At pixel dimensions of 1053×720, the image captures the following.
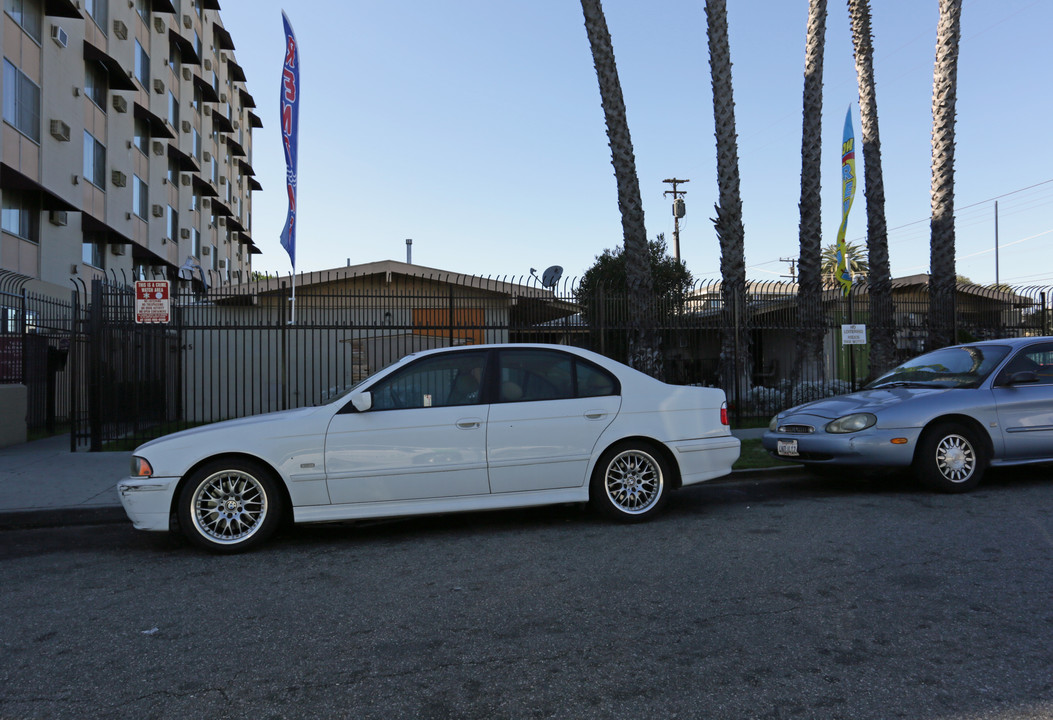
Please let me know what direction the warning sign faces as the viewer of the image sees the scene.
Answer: facing the viewer

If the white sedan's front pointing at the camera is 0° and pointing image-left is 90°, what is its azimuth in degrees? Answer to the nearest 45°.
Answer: approximately 90°

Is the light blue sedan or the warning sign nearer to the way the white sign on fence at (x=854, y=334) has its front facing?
the light blue sedan

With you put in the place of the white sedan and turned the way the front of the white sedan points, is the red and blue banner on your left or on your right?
on your right

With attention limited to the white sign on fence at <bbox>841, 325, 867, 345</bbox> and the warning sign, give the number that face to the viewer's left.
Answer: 0

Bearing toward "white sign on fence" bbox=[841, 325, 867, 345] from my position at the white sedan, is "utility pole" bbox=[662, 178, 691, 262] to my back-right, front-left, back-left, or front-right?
front-left

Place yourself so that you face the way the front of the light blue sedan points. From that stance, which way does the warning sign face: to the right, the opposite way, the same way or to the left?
to the left

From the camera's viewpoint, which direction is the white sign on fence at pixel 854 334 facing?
toward the camera

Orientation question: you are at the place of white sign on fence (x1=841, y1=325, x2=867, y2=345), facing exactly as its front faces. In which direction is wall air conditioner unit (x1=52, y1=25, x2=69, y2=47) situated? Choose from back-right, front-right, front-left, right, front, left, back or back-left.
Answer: right

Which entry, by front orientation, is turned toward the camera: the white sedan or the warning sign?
the warning sign

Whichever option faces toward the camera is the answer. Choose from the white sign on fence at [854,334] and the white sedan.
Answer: the white sign on fence

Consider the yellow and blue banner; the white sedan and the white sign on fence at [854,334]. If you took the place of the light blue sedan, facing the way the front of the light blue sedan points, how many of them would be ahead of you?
1

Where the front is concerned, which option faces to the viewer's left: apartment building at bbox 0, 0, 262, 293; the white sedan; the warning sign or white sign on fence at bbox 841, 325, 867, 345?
the white sedan

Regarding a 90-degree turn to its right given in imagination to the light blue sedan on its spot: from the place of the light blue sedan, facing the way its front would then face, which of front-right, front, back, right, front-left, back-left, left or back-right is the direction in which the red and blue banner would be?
front-left

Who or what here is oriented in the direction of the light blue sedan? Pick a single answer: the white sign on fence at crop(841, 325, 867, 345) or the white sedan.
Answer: the white sign on fence

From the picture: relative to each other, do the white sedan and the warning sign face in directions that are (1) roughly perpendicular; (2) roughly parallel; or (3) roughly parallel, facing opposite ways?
roughly perpendicular

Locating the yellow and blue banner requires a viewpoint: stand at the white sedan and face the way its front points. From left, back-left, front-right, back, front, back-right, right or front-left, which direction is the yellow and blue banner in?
back-right
